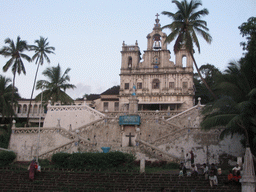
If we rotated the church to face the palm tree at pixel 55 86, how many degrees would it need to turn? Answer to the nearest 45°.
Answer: approximately 135° to its right

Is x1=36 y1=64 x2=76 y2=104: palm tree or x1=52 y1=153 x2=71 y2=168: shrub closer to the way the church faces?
the shrub

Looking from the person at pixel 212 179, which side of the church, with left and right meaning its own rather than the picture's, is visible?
front

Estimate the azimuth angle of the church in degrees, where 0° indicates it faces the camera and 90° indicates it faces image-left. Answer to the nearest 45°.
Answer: approximately 0°

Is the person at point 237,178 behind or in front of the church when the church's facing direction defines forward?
in front

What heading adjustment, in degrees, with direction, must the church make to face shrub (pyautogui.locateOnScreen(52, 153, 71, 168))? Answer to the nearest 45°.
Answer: approximately 45° to its right

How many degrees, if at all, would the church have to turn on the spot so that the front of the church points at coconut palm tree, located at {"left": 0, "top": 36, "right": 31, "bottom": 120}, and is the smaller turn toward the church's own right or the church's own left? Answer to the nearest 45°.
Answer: approximately 90° to the church's own right

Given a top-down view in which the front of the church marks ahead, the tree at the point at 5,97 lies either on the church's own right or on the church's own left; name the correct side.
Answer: on the church's own right

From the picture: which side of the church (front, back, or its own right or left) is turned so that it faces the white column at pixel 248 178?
front
